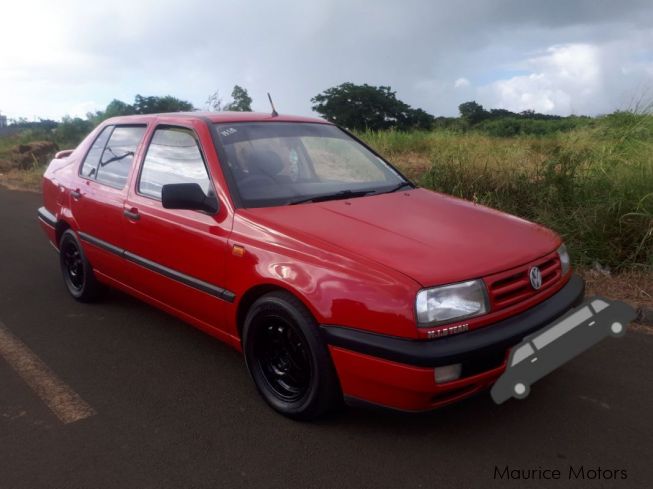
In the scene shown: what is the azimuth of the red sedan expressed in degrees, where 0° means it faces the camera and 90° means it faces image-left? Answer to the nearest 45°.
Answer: approximately 315°

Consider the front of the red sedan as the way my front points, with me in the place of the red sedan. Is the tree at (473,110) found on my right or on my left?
on my left

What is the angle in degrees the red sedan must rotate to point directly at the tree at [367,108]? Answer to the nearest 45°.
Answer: approximately 135° to its left

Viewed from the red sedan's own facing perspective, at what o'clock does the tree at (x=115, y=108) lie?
The tree is roughly at 7 o'clock from the red sedan.

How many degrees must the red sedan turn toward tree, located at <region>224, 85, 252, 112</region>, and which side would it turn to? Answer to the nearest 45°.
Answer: approximately 135° to its left
